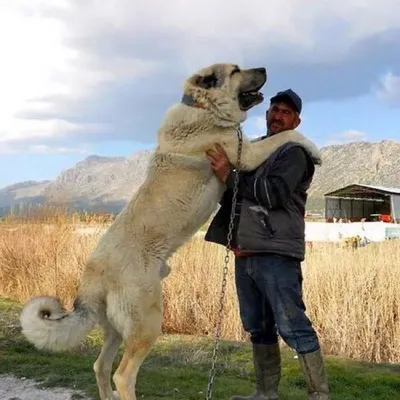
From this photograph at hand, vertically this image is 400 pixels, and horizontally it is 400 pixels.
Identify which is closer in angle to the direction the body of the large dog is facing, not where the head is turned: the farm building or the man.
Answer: the man

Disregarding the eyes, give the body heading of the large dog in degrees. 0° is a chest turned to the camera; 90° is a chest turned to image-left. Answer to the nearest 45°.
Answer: approximately 270°

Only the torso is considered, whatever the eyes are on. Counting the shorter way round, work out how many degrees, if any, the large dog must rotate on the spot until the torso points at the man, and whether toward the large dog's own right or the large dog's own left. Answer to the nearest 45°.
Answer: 0° — it already faces them

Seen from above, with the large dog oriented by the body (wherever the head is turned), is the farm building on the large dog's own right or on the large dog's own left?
on the large dog's own left
